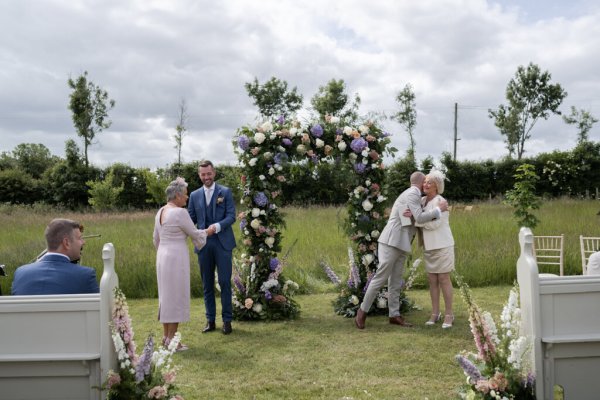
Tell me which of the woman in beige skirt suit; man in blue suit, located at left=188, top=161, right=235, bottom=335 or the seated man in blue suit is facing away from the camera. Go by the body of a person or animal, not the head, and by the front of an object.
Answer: the seated man in blue suit

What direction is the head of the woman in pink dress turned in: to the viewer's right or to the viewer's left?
to the viewer's right

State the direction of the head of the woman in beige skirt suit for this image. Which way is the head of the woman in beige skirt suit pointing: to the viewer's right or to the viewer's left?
to the viewer's left

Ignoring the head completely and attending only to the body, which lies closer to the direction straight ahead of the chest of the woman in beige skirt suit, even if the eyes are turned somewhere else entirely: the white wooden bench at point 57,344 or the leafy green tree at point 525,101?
the white wooden bench

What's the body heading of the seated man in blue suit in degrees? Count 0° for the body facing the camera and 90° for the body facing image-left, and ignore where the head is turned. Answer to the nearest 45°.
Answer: approximately 180°

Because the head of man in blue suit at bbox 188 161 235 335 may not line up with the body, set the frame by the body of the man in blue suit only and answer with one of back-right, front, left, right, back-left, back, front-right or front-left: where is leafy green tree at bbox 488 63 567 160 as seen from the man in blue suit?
back-left

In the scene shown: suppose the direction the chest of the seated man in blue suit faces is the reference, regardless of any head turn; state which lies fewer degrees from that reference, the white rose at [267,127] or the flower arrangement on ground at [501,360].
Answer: the white rose

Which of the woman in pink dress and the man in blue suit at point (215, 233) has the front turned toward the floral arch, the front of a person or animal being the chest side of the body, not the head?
the woman in pink dress

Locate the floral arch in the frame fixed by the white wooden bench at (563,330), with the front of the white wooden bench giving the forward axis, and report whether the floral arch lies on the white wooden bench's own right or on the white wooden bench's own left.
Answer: on the white wooden bench's own left

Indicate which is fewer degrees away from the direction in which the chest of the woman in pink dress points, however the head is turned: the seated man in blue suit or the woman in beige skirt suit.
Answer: the woman in beige skirt suit

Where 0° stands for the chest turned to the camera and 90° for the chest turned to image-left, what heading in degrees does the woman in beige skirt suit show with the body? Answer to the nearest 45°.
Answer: approximately 45°

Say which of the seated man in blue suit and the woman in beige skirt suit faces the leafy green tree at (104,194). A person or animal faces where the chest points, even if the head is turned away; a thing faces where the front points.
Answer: the seated man in blue suit

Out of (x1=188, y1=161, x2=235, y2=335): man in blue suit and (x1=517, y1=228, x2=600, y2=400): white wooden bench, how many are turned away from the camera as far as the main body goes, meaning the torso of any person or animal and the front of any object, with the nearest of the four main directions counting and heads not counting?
1

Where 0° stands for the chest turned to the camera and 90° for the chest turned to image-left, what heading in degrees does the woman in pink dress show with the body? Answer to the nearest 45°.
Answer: approximately 225°

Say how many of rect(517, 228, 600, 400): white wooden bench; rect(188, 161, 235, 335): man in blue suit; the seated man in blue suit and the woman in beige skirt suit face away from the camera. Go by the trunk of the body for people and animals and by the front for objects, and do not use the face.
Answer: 2

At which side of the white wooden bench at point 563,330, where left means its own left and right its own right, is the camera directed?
back

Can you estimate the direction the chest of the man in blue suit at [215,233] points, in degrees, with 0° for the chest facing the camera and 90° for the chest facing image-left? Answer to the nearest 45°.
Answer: approximately 0°
